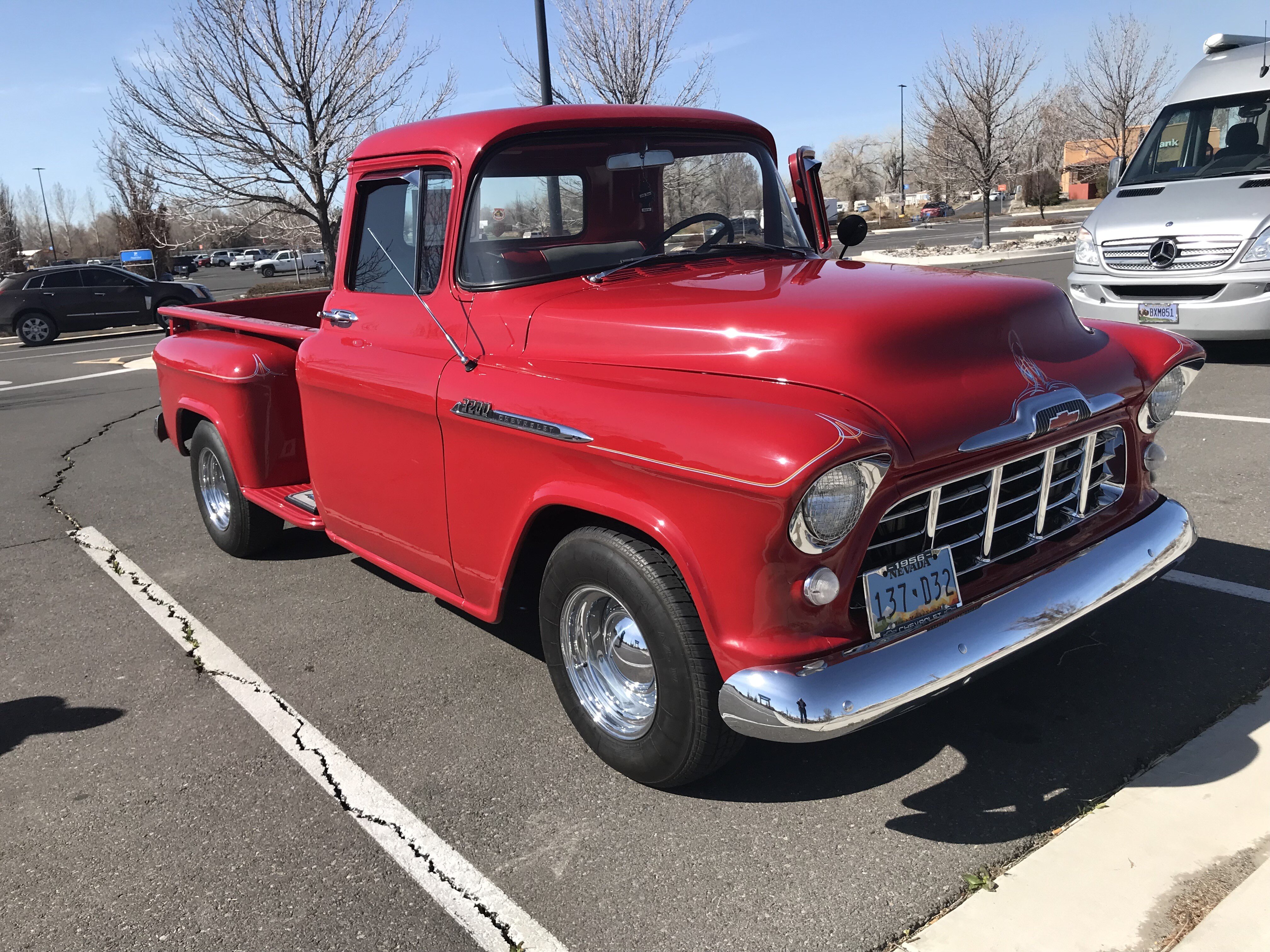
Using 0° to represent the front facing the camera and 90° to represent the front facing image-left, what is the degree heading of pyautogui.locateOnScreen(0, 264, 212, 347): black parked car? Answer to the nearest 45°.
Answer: approximately 270°

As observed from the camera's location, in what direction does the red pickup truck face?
facing the viewer and to the right of the viewer

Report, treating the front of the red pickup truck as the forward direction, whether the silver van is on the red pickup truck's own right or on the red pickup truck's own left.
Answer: on the red pickup truck's own left

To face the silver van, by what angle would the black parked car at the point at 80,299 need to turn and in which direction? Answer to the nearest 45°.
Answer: approximately 45° to its right

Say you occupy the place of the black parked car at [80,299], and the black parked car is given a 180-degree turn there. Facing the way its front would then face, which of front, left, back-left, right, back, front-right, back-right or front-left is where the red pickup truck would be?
left
